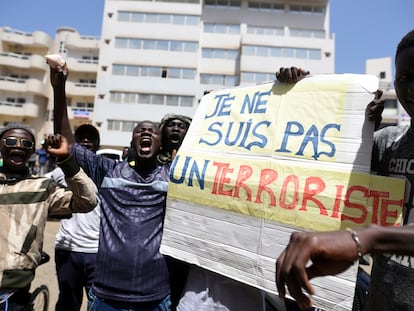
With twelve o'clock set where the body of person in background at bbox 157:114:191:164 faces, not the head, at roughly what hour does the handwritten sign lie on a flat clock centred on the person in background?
The handwritten sign is roughly at 11 o'clock from the person in background.

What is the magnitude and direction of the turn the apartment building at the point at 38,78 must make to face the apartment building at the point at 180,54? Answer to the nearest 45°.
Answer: approximately 45° to its left

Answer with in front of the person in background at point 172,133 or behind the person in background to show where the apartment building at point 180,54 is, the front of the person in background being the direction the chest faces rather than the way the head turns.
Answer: behind

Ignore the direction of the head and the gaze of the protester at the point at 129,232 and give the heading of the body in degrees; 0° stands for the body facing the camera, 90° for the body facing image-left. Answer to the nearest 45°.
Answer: approximately 0°

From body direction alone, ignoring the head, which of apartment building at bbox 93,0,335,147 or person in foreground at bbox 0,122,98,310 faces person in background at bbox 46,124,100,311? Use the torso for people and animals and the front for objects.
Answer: the apartment building

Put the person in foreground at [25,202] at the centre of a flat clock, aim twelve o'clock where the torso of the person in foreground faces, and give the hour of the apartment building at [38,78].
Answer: The apartment building is roughly at 6 o'clock from the person in foreground.

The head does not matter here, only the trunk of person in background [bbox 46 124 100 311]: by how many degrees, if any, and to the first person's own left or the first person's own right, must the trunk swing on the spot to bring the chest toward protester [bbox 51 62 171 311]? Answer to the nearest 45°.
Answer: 0° — they already face them
